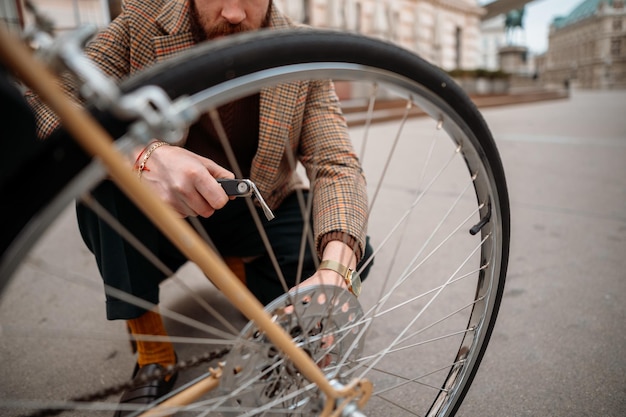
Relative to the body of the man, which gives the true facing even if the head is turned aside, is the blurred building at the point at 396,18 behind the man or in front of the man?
behind

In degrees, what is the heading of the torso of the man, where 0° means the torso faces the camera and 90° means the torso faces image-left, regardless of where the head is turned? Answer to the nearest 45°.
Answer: approximately 0°

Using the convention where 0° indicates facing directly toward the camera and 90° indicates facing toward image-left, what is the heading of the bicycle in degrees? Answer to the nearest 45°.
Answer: approximately 45°
